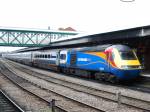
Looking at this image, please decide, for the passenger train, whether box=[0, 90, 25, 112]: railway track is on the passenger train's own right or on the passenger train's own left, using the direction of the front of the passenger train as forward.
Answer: on the passenger train's own right

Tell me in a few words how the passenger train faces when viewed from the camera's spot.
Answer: facing the viewer and to the right of the viewer
